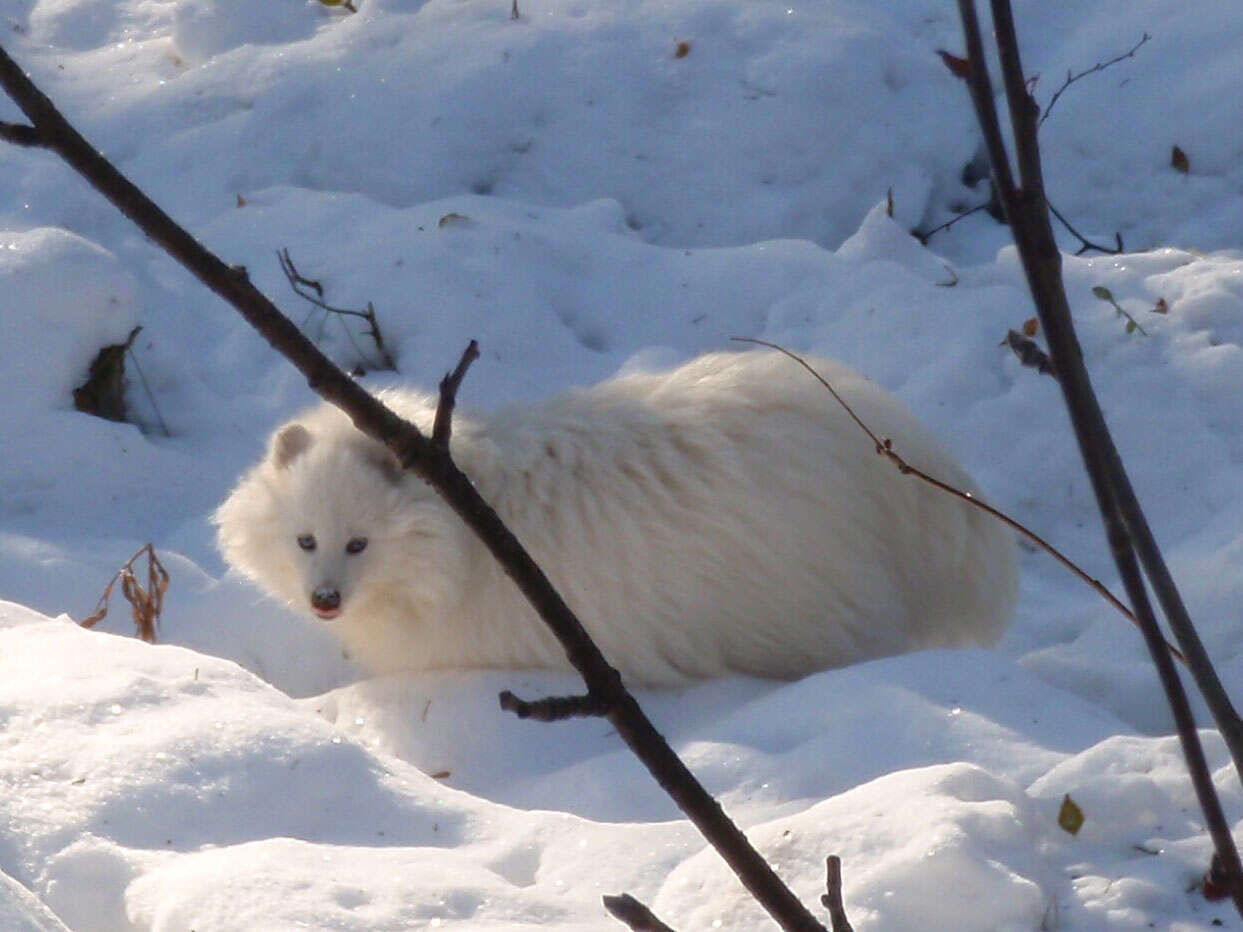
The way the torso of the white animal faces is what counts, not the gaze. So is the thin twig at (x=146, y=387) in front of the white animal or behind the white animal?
in front

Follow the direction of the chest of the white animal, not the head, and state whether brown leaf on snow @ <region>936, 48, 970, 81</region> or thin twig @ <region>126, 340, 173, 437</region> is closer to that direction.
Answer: the thin twig

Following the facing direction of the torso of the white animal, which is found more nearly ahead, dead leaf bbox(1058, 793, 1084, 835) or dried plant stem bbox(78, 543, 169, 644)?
the dried plant stem

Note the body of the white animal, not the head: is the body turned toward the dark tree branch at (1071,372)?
no

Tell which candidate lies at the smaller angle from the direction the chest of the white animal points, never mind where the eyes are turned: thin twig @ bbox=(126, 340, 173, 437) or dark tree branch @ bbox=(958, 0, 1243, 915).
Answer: the thin twig

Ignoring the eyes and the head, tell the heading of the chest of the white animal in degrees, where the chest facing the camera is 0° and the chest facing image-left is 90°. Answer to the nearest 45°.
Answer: approximately 90°

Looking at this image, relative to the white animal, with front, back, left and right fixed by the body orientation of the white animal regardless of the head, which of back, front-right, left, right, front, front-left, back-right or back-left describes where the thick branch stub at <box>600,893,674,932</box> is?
left

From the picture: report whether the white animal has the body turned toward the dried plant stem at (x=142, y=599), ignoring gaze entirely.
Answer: yes

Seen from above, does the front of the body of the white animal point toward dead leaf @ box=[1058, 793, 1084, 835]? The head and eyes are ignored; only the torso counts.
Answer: no

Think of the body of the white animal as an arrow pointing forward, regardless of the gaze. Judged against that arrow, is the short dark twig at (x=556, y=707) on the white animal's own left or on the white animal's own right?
on the white animal's own left

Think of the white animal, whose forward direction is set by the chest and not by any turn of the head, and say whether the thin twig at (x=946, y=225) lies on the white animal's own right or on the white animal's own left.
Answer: on the white animal's own right
